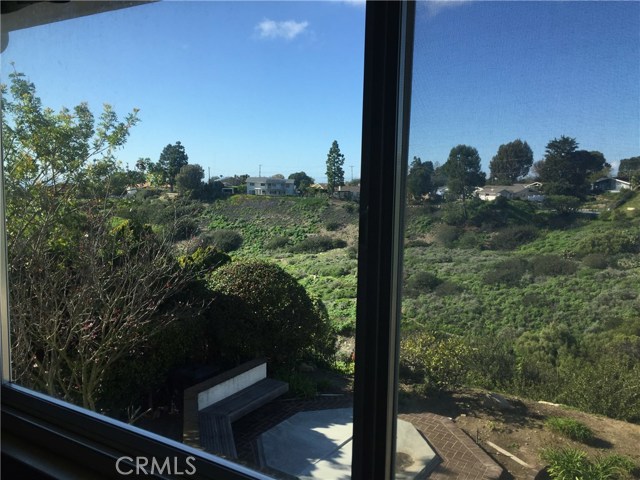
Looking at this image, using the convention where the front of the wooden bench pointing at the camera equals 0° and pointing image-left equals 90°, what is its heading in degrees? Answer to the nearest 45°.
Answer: approximately 315°
